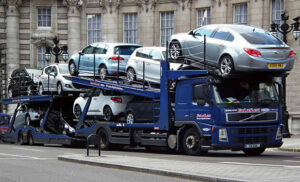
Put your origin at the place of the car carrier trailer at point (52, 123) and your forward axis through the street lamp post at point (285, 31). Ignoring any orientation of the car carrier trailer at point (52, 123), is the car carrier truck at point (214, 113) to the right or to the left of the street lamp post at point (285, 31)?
right

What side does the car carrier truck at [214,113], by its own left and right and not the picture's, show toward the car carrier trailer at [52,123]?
back

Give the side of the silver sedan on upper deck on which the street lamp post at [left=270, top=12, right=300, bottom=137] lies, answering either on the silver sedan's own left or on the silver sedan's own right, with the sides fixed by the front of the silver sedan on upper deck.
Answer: on the silver sedan's own right

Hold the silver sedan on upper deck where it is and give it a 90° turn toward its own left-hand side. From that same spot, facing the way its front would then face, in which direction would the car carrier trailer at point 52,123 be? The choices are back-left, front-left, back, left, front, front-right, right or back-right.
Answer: right

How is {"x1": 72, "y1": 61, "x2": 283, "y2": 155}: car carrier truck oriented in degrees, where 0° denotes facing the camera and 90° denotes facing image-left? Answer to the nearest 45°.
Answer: approximately 315°

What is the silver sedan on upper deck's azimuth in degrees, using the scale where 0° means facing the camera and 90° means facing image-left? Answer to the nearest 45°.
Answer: approximately 135°
